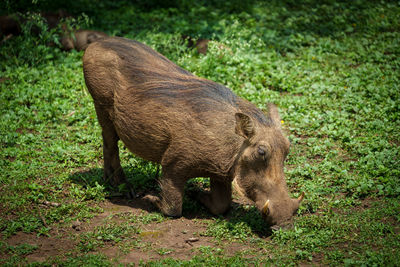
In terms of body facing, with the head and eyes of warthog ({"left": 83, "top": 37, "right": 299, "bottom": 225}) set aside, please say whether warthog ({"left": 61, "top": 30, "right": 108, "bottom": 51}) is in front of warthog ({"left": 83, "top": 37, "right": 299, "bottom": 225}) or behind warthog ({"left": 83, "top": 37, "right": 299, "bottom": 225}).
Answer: behind

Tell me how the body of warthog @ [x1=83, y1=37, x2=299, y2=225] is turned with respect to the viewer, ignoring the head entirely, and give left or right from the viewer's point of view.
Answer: facing the viewer and to the right of the viewer
